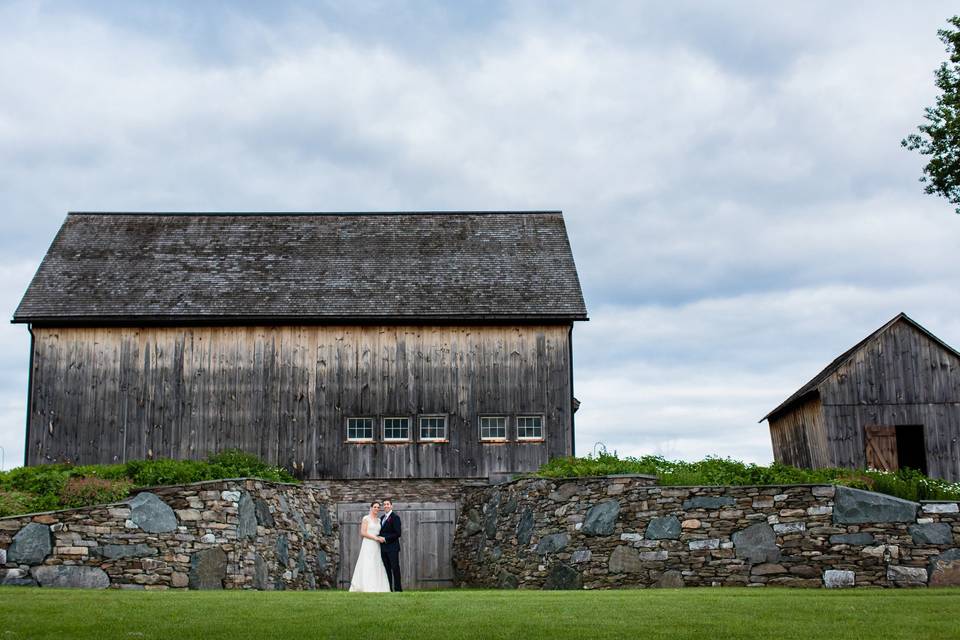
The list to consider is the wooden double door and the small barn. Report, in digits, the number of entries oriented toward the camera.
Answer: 2

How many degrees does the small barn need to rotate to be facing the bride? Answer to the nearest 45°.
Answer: approximately 45° to its right

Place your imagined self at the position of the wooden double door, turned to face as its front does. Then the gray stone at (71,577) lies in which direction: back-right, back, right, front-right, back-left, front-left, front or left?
front-right

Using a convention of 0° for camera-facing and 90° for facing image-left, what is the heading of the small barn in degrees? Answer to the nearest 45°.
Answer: approximately 0°

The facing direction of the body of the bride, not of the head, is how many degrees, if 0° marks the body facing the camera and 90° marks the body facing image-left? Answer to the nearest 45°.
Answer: approximately 315°

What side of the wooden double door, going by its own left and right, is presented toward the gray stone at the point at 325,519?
right

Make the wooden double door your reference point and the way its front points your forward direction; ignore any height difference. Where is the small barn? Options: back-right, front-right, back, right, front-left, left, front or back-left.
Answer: left

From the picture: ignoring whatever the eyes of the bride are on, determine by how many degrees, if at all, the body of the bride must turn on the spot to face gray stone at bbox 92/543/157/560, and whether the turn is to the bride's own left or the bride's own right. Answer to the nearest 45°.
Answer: approximately 135° to the bride's own right
